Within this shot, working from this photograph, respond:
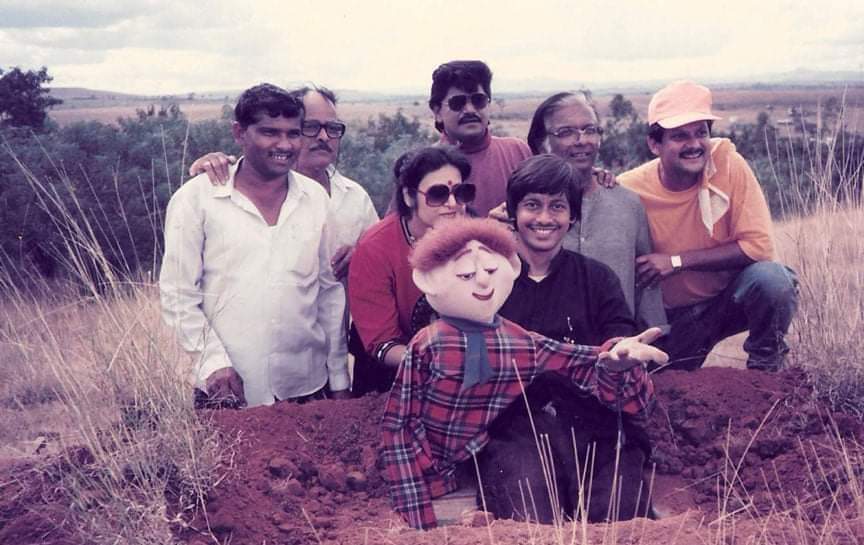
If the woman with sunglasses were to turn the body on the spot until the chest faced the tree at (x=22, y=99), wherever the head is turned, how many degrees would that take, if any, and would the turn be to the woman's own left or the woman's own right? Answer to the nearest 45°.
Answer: approximately 180°

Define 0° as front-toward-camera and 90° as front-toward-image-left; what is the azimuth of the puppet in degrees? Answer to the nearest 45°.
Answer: approximately 315°

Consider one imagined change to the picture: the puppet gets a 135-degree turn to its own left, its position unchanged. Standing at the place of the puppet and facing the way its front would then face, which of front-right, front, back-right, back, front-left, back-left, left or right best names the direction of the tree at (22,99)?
front-left

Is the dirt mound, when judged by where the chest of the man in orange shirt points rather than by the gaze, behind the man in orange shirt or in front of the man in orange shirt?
in front

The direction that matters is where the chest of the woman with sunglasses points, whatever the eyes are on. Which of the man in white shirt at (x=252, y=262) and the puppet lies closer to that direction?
the puppet

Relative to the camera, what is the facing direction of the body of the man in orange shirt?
toward the camera

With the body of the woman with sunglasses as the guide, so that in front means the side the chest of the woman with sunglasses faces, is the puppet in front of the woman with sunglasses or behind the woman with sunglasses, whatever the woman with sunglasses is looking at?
in front

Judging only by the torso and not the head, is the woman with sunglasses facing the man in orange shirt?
no

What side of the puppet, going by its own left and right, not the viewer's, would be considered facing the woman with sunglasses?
back

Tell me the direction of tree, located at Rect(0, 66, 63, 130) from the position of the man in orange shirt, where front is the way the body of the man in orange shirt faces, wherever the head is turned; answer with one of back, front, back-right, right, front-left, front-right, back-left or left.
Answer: back-right

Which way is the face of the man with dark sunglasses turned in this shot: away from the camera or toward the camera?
toward the camera

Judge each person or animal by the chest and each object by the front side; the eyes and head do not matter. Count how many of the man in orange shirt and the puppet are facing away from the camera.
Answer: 0

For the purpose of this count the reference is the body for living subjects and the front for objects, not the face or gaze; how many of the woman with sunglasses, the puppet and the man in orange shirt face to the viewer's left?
0

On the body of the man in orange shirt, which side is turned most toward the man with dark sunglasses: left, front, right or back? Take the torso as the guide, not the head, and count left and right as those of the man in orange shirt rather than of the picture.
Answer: right

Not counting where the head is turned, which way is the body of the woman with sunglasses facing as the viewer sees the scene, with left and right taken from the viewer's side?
facing the viewer and to the right of the viewer

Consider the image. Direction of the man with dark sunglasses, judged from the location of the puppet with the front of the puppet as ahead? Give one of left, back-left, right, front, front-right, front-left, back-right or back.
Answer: back-left

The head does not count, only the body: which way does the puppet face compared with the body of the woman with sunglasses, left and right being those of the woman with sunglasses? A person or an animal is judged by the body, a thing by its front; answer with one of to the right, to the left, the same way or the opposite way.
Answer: the same way
